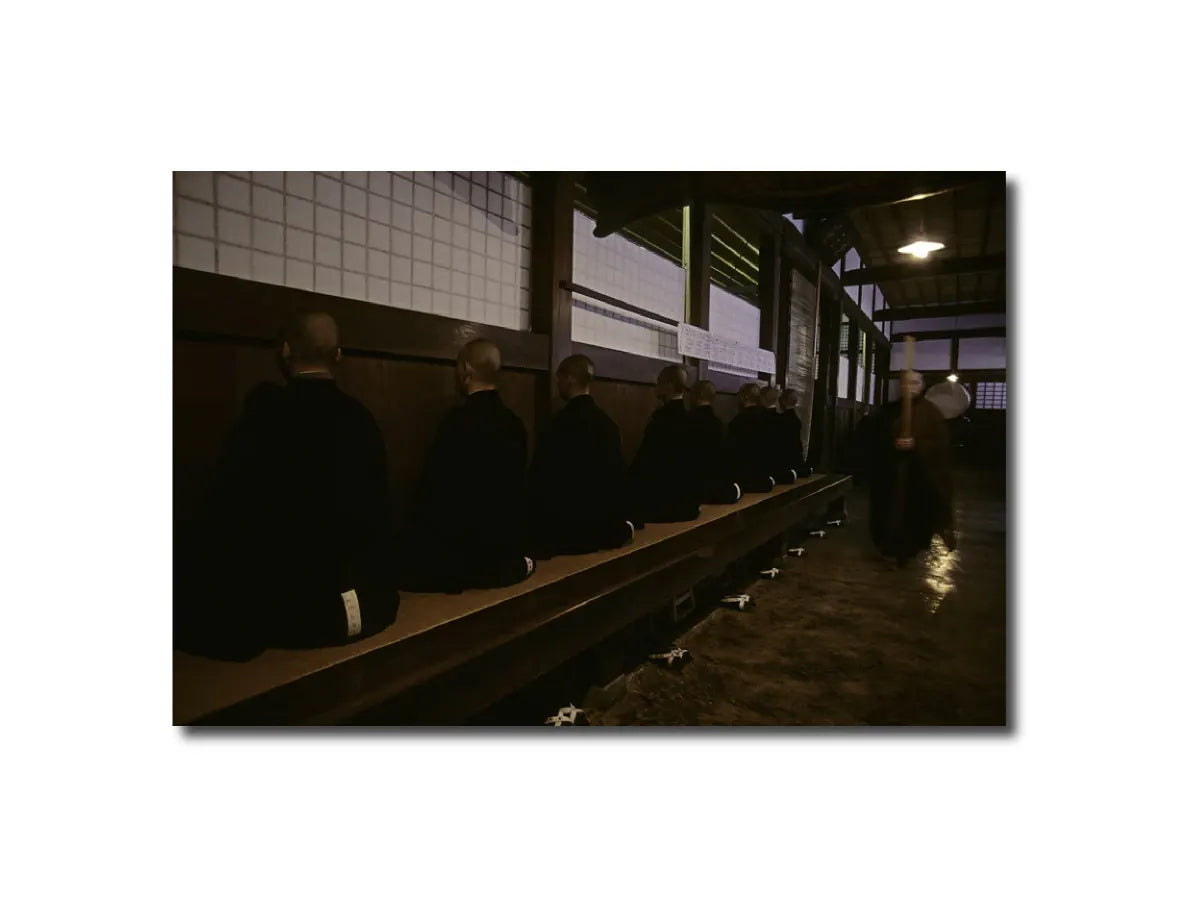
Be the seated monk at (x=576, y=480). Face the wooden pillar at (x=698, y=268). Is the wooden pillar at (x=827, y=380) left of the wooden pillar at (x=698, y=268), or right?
right

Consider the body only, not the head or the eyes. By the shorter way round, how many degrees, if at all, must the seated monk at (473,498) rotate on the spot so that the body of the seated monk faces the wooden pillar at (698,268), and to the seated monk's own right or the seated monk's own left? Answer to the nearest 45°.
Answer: approximately 90° to the seated monk's own right

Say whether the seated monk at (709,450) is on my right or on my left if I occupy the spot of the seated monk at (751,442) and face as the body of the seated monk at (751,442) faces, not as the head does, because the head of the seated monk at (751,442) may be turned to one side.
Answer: on my left

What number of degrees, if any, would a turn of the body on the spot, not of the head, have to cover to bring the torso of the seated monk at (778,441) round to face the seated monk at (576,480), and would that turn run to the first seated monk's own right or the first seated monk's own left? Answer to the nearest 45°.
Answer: approximately 135° to the first seated monk's own left

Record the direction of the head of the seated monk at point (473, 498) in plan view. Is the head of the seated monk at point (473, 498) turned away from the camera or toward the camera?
away from the camera

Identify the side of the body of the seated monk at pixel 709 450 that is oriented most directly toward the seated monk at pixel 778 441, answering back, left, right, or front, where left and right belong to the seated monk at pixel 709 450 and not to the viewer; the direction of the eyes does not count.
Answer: right

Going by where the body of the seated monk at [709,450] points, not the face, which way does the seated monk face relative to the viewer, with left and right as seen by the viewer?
facing away from the viewer and to the left of the viewer

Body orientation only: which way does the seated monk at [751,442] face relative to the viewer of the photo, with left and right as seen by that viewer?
facing away from the viewer and to the left of the viewer
